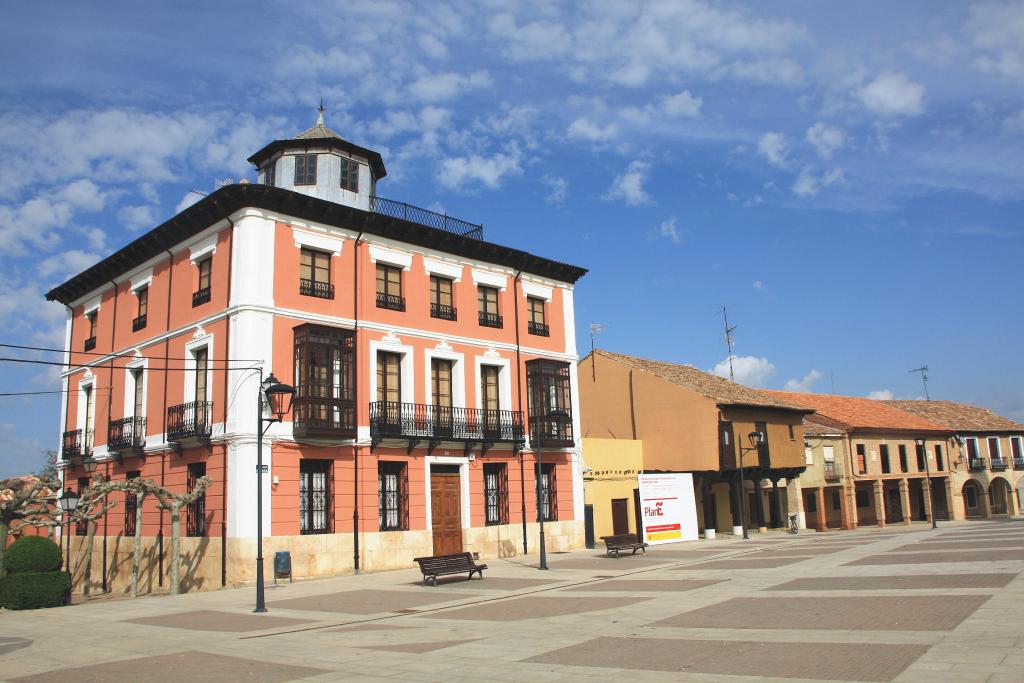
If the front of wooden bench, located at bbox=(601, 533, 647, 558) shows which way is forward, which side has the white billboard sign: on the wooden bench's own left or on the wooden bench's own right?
on the wooden bench's own left

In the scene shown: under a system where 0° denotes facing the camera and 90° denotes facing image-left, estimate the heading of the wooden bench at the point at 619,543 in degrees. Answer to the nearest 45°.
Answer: approximately 315°

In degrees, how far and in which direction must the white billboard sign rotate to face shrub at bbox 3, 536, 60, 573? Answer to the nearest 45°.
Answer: approximately 45° to its right

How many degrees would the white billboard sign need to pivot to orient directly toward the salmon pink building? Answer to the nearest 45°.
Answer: approximately 45° to its right

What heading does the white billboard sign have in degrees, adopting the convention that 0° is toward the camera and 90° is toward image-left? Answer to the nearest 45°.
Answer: approximately 0°

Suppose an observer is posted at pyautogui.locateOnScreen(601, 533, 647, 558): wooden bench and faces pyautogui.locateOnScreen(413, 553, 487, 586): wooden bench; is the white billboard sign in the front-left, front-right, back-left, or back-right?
back-right

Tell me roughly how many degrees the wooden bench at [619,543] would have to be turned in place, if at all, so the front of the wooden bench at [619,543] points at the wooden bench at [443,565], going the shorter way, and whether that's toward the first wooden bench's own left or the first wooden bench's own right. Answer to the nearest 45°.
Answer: approximately 90° to the first wooden bench's own right

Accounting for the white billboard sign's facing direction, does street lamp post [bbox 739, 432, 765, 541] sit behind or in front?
behind

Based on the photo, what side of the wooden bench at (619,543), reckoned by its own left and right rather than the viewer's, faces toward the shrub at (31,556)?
right

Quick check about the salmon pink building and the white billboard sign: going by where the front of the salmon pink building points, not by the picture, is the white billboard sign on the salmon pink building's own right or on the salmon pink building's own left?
on the salmon pink building's own left

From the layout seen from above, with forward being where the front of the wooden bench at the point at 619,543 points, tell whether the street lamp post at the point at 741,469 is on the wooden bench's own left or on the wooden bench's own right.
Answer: on the wooden bench's own left
